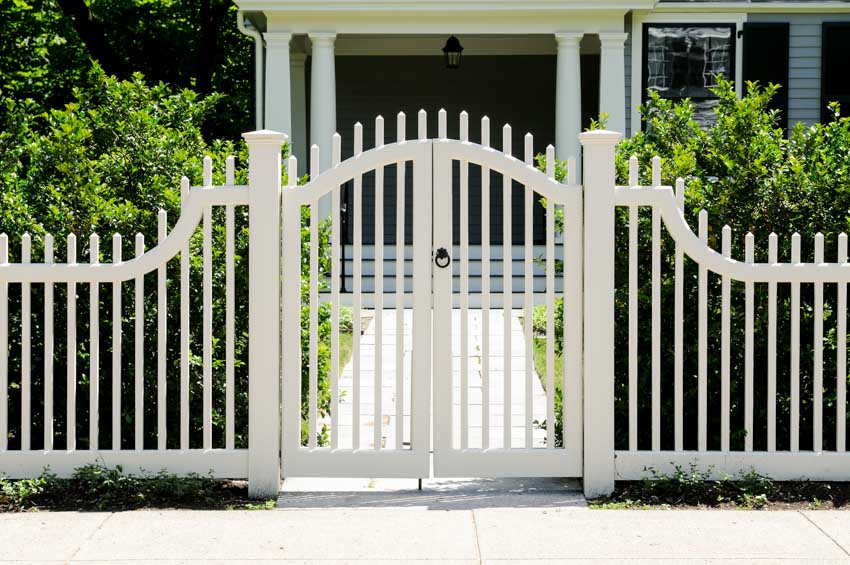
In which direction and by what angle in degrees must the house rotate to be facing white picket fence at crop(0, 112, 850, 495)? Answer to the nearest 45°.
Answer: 0° — it already faces it

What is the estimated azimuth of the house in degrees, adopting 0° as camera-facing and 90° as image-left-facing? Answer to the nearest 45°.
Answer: approximately 0°

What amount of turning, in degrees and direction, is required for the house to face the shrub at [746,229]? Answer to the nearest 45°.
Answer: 0° — it already faces it

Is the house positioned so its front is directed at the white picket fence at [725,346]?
yes
